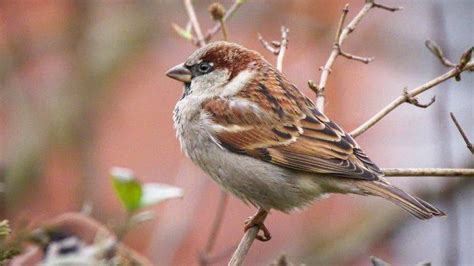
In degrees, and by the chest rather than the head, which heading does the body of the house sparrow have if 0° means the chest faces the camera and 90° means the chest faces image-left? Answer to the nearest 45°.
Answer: approximately 90°

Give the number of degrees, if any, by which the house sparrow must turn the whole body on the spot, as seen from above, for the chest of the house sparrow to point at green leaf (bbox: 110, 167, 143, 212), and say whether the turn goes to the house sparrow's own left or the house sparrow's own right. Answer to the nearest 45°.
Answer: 0° — it already faces it

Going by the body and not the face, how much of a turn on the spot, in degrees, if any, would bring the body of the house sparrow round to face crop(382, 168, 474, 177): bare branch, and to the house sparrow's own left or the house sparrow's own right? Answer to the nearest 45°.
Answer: approximately 135° to the house sparrow's own left

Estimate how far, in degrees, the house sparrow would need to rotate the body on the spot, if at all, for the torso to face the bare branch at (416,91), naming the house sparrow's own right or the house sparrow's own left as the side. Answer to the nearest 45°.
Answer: approximately 135° to the house sparrow's own left
